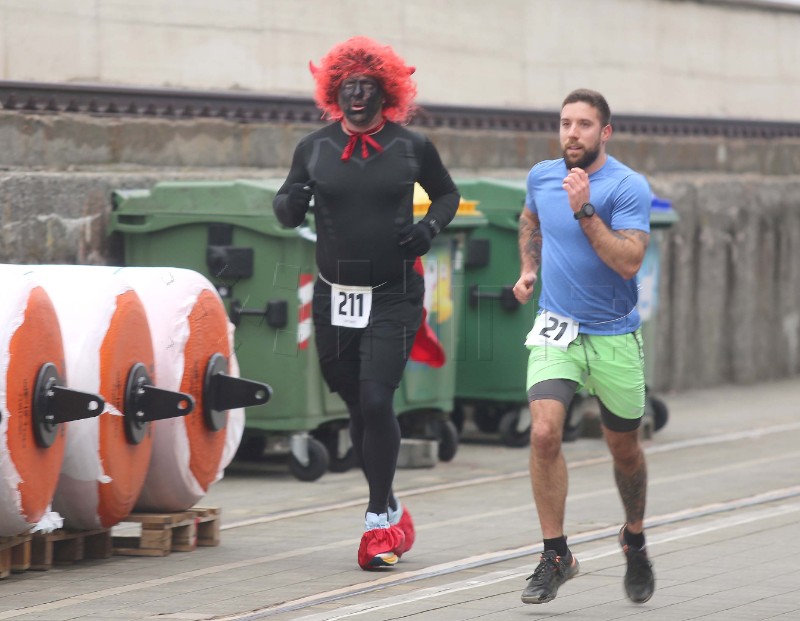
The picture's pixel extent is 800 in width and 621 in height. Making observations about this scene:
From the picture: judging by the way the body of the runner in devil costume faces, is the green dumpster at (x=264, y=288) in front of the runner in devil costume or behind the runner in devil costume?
behind

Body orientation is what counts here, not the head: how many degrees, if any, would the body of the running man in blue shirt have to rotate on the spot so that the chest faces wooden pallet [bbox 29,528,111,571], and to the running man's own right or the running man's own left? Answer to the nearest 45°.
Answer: approximately 45° to the running man's own right

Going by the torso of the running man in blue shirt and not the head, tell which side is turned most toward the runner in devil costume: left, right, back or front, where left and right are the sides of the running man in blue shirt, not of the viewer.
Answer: right

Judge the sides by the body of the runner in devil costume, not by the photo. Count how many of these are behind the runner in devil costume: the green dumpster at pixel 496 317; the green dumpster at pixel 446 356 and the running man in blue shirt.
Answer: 2

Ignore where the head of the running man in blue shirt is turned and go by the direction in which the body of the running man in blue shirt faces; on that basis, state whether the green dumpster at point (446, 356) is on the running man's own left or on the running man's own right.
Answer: on the running man's own right

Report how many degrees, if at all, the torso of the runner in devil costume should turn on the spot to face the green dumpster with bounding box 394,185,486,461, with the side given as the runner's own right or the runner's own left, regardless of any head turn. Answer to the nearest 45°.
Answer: approximately 180°

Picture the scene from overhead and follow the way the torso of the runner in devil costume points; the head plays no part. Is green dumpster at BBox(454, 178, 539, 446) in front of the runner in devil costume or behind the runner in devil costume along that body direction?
behind

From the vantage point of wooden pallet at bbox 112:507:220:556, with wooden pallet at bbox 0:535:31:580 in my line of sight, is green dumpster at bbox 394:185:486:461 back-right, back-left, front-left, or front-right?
back-right
